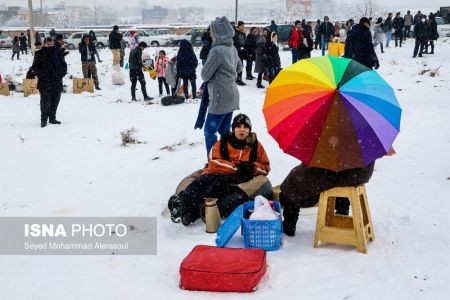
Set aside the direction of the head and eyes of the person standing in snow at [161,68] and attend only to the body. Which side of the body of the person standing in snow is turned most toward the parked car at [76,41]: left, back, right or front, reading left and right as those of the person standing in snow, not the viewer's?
back

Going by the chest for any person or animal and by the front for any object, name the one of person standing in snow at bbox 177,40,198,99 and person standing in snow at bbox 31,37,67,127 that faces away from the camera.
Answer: person standing in snow at bbox 177,40,198,99

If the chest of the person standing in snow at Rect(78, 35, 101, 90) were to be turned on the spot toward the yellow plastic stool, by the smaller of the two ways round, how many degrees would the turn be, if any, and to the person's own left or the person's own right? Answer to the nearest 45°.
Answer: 0° — they already face it

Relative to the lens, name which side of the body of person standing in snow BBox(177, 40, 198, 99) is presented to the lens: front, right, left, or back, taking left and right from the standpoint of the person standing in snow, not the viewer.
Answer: back

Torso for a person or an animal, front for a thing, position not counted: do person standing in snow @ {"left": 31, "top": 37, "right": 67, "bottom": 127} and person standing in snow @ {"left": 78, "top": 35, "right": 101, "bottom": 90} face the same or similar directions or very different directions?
same or similar directions

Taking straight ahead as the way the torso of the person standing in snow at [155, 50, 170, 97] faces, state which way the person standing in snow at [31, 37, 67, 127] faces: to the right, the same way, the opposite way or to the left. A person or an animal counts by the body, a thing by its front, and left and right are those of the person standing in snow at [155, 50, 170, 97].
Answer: the same way

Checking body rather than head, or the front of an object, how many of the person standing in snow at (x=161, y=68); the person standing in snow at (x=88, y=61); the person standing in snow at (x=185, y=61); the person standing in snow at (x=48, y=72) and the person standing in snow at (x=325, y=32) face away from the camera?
1

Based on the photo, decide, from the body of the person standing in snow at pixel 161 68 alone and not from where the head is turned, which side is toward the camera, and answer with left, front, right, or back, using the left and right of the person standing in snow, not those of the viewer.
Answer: front

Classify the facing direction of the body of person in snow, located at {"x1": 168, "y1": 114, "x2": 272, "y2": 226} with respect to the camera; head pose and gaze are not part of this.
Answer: toward the camera

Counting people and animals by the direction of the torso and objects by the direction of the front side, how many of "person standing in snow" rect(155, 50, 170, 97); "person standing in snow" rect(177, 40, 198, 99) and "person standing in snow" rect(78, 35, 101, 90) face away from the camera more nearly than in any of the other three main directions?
1

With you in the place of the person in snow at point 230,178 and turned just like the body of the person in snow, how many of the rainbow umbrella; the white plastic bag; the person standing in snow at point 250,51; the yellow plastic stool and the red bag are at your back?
1

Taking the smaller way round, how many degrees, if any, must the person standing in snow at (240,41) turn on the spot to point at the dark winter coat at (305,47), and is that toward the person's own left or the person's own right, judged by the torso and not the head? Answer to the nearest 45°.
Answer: approximately 90° to the person's own left

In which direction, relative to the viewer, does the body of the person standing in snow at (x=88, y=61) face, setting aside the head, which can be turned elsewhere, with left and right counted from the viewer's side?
facing the viewer

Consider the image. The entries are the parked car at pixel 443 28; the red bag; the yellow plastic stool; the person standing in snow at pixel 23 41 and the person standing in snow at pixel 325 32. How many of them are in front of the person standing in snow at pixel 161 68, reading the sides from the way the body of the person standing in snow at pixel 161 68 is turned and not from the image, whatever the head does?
2

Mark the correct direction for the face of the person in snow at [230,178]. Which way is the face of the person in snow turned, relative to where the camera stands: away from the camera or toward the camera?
toward the camera

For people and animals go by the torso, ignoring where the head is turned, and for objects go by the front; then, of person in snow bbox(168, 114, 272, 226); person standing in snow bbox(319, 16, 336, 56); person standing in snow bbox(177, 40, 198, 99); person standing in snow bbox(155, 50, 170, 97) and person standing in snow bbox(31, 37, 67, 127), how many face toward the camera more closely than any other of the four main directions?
4

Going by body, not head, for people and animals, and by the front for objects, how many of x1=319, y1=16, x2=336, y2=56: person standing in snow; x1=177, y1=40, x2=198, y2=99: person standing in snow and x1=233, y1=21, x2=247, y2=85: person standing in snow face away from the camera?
1
